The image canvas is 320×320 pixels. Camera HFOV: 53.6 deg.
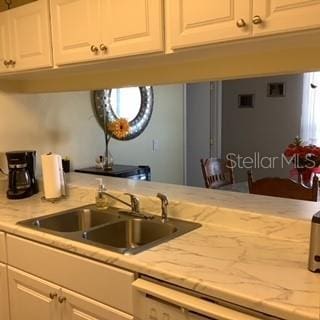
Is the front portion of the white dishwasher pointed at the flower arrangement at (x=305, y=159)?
no

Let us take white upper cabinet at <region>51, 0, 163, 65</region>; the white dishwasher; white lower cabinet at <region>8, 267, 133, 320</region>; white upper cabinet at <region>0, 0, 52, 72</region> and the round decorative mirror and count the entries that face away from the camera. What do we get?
0

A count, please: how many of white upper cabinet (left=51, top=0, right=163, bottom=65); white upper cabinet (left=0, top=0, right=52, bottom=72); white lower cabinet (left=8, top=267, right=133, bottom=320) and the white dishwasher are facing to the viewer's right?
0

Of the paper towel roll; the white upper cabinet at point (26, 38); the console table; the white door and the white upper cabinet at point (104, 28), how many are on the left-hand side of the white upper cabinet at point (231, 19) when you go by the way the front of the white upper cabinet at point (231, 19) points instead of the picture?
0

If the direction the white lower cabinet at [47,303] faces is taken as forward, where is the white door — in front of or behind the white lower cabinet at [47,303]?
behind

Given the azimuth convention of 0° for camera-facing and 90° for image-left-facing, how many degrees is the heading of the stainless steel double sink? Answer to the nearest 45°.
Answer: approximately 45°

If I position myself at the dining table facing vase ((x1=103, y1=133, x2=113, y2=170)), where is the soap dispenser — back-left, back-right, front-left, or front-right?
front-left

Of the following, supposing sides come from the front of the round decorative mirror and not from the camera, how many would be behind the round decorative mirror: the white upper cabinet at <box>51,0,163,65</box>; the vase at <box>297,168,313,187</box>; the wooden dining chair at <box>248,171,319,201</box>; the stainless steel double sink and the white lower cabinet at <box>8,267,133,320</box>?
0

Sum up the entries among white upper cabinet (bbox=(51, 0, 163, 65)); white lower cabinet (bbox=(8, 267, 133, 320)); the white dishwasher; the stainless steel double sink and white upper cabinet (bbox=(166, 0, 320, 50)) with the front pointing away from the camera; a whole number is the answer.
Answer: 0

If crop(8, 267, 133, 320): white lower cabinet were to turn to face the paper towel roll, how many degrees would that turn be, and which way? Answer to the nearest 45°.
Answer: approximately 135° to its right

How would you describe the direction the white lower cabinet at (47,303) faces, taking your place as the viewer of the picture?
facing the viewer and to the left of the viewer

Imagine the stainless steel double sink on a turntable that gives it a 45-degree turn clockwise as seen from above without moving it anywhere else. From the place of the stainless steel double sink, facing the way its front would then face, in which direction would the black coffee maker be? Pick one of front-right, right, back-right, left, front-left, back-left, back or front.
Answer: front-right

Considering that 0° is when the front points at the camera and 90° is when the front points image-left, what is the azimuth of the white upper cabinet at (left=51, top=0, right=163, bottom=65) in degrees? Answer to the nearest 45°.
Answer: approximately 45°

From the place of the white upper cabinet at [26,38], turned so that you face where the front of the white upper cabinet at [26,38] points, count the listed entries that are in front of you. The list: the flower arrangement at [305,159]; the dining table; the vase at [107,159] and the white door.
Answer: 0

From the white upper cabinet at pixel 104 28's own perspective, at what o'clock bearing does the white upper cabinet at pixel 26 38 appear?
the white upper cabinet at pixel 26 38 is roughly at 3 o'clock from the white upper cabinet at pixel 104 28.

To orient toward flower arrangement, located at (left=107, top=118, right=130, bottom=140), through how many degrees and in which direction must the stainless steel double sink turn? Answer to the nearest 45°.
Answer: approximately 135° to its right

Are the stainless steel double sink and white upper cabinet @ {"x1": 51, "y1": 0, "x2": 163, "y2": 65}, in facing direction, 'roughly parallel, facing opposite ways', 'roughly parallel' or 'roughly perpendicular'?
roughly parallel

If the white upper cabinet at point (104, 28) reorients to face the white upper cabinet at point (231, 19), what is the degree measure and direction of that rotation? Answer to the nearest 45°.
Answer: approximately 90° to its left

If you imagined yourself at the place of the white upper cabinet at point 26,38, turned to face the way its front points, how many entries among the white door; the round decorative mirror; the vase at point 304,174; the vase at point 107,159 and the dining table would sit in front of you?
0
